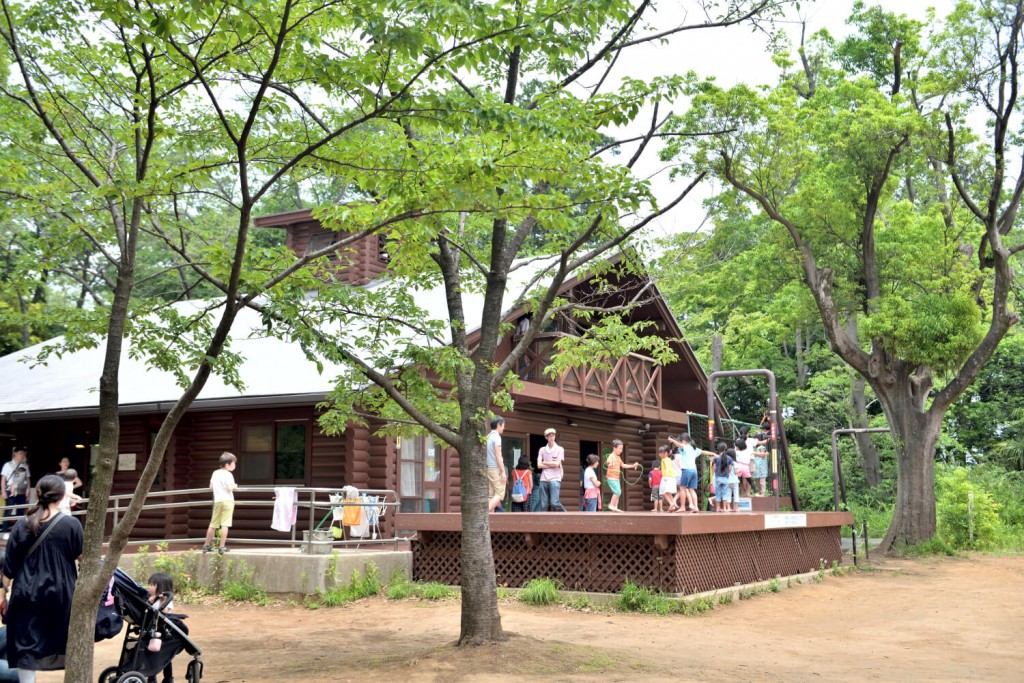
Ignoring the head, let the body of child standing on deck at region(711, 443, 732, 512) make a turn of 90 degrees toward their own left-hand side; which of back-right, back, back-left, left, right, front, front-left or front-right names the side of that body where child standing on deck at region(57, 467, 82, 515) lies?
front-left

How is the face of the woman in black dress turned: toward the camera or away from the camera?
away from the camera

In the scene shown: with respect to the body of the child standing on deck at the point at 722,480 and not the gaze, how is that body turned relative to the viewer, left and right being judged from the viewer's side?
facing away from the viewer

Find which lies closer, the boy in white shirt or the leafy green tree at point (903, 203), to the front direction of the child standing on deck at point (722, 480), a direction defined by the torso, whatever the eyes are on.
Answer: the leafy green tree

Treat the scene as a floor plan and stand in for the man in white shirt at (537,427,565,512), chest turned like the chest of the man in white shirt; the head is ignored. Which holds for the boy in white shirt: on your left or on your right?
on your right

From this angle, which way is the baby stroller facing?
to the viewer's right

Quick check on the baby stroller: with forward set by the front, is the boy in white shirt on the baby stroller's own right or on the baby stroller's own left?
on the baby stroller's own left

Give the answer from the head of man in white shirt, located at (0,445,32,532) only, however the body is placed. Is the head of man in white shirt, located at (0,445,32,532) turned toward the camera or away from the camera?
toward the camera

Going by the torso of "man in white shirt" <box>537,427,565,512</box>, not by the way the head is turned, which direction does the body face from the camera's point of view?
toward the camera

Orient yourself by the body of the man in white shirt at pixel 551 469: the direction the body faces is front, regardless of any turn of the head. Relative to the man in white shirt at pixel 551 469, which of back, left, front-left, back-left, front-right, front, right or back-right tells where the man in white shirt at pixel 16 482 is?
right

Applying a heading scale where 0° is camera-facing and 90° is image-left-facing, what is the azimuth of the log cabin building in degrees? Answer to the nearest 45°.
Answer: approximately 315°

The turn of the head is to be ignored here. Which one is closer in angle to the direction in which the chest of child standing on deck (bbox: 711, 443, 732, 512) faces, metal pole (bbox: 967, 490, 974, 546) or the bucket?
the metal pole

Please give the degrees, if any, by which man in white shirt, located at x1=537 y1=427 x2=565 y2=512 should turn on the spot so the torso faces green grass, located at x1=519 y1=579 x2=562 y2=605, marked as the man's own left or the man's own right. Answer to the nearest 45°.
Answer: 0° — they already face it

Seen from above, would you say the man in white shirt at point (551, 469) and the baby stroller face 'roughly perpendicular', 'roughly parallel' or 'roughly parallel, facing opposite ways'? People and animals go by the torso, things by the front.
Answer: roughly perpendicular
